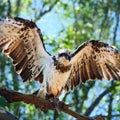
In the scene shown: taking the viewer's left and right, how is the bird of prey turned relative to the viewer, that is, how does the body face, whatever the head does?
facing the viewer and to the right of the viewer

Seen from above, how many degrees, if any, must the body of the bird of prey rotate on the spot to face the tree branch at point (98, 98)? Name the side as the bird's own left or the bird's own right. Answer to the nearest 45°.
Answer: approximately 135° to the bird's own left
